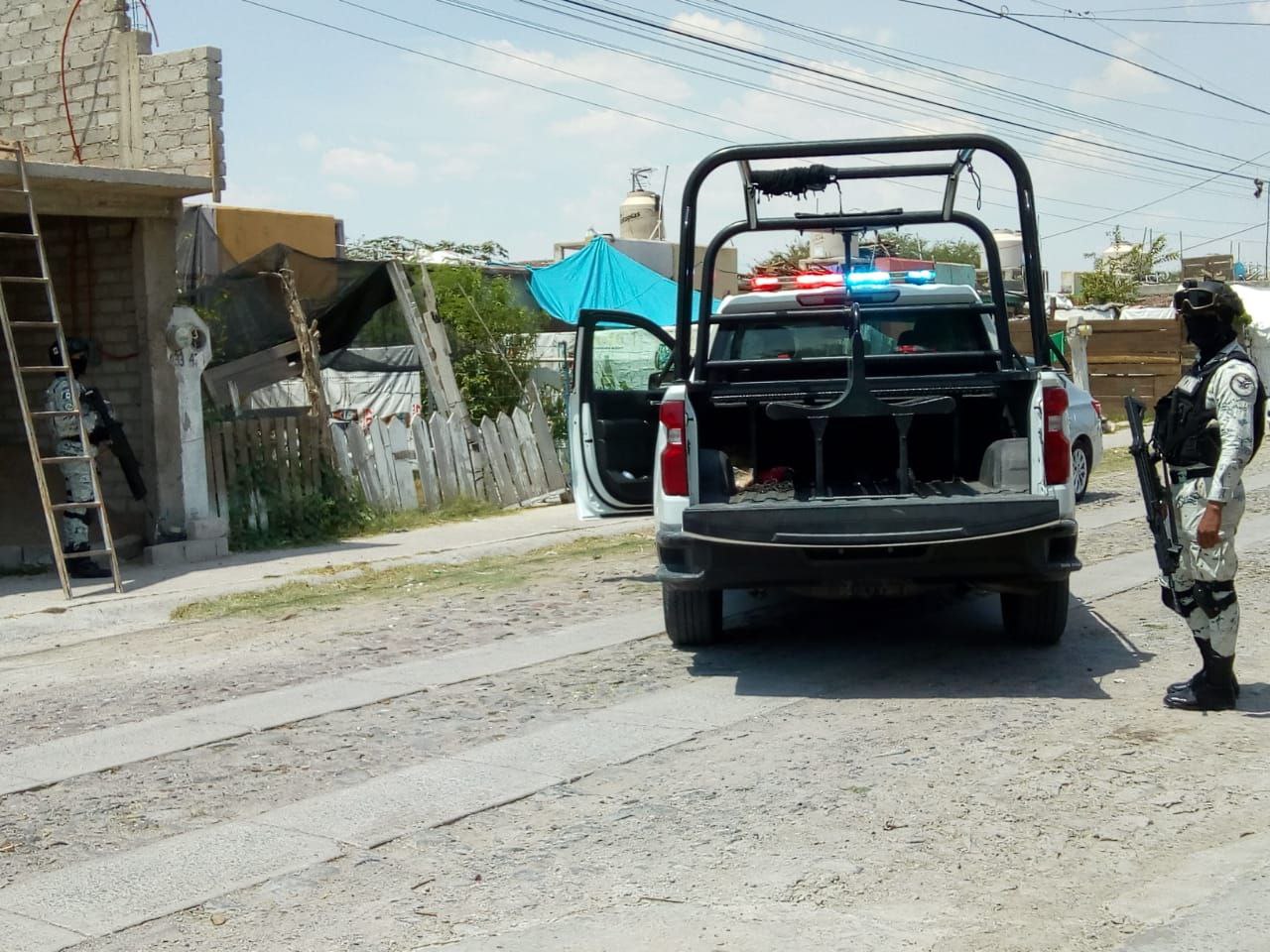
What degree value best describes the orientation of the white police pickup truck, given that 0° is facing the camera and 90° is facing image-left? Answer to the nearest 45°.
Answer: approximately 180°

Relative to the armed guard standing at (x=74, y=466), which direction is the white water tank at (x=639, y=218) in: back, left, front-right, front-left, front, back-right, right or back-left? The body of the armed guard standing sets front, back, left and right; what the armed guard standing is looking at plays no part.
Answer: front-left

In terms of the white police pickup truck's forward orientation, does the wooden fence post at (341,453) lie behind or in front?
in front

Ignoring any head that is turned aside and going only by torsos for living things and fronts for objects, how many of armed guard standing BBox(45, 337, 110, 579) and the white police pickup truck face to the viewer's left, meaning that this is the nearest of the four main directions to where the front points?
0

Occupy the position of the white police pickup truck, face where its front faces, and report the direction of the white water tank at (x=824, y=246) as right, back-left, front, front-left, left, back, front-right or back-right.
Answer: front

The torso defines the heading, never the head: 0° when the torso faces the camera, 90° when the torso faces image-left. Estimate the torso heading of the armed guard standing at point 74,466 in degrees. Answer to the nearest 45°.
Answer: approximately 270°

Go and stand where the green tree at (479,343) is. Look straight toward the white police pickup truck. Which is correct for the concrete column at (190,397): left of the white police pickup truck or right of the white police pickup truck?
right

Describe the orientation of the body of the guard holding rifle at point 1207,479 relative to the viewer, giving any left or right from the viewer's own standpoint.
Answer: facing to the left of the viewer

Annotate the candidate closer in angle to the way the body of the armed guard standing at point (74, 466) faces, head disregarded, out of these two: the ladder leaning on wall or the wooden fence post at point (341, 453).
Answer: the wooden fence post

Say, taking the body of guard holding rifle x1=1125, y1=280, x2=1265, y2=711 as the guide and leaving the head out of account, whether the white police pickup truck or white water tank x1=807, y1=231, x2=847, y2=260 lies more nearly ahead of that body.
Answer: the white police pickup truck

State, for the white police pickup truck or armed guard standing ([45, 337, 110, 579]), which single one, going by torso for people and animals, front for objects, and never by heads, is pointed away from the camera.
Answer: the white police pickup truck

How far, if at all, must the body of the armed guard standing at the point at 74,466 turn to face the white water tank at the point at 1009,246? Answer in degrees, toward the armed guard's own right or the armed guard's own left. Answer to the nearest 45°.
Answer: approximately 45° to the armed guard's own left

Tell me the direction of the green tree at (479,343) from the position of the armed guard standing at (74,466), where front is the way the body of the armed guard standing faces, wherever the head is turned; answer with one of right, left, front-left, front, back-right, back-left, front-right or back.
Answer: front-left

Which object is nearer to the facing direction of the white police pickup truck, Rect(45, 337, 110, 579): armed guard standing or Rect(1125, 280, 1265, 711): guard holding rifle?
the armed guard standing

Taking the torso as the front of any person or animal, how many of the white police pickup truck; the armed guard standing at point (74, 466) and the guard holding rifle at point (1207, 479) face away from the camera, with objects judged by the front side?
1
